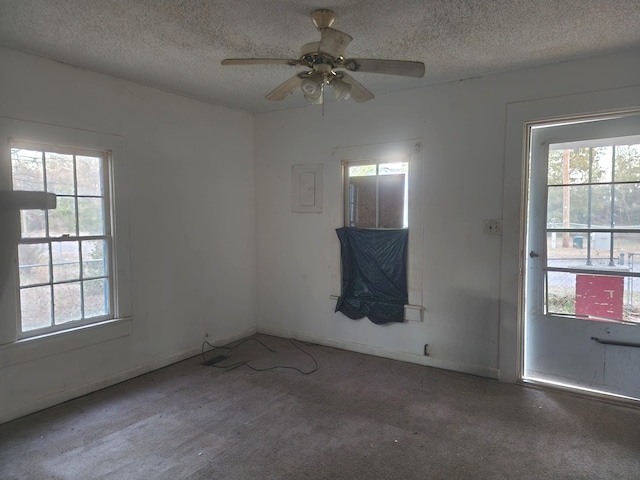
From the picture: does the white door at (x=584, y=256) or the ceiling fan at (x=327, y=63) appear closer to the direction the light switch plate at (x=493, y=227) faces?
the ceiling fan

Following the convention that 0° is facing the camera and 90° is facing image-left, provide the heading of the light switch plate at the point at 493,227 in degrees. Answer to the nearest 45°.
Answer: approximately 0°

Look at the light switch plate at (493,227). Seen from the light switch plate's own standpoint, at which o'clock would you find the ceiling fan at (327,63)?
The ceiling fan is roughly at 1 o'clock from the light switch plate.

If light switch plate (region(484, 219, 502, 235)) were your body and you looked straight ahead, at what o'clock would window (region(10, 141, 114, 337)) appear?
The window is roughly at 2 o'clock from the light switch plate.

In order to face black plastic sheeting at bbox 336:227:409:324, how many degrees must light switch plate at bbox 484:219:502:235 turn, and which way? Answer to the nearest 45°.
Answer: approximately 90° to its right

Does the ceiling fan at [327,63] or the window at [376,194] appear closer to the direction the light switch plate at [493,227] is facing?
the ceiling fan

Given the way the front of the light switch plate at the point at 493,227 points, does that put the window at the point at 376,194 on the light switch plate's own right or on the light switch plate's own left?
on the light switch plate's own right

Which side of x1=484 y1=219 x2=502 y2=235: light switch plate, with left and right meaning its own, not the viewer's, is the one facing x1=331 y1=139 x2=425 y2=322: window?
right
